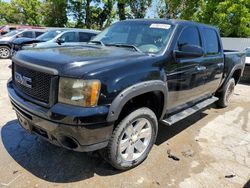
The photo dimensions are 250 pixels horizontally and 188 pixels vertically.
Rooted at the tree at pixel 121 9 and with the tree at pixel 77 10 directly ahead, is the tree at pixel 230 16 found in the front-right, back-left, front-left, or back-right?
back-left

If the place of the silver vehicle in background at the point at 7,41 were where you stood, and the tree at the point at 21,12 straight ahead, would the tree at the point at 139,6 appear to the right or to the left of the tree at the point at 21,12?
right

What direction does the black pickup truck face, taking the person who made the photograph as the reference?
facing the viewer and to the left of the viewer

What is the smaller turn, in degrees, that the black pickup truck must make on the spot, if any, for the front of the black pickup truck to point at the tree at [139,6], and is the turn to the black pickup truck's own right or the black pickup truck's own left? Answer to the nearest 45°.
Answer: approximately 135° to the black pickup truck's own right

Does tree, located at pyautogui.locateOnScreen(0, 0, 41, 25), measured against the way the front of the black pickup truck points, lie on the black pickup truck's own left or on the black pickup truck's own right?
on the black pickup truck's own right

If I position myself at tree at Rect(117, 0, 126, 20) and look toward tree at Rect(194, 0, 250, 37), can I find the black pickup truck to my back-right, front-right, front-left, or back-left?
front-right

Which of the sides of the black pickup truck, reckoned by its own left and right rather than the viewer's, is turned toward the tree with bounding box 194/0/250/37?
back

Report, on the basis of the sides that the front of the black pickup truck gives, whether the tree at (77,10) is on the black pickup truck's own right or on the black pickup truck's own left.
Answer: on the black pickup truck's own right

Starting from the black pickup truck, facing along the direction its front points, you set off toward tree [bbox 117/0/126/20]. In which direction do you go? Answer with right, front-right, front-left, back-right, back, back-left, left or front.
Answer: back-right

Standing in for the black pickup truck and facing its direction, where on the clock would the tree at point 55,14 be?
The tree is roughly at 4 o'clock from the black pickup truck.
